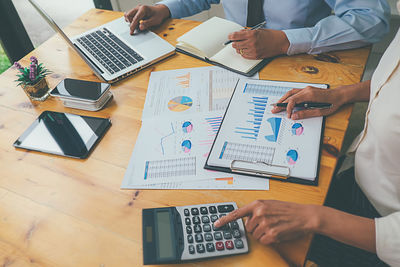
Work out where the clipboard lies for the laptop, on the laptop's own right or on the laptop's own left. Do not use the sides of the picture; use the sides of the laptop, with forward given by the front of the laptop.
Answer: on the laptop's own right

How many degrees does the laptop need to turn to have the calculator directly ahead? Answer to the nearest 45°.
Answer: approximately 135° to its right

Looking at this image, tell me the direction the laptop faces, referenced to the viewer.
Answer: facing away from the viewer and to the right of the viewer
